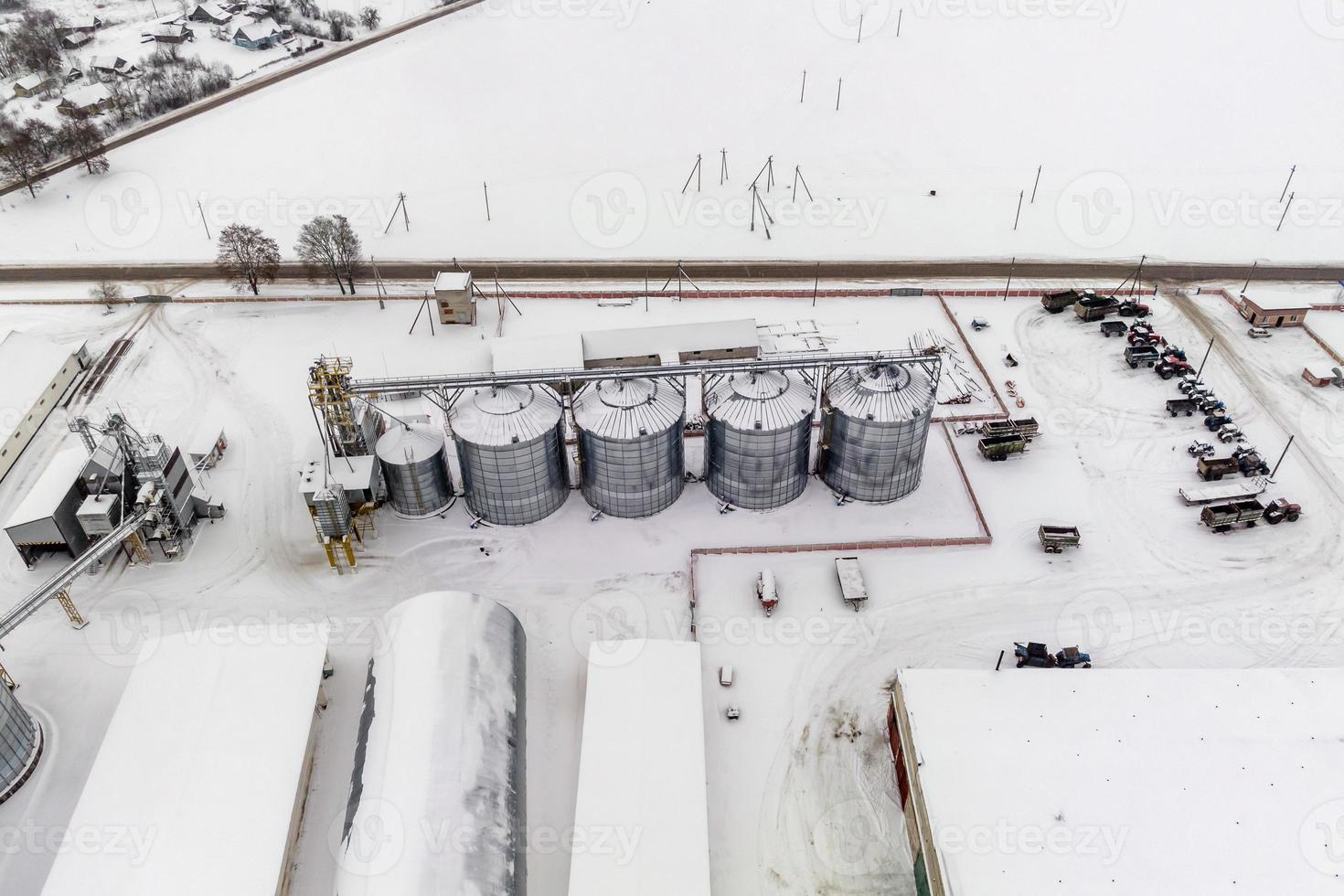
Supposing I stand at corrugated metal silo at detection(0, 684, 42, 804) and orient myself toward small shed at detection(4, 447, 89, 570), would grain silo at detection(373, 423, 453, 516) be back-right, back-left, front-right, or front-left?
front-right

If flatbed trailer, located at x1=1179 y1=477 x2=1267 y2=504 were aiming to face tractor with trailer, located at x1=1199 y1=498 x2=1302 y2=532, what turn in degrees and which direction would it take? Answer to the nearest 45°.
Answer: approximately 45° to its right

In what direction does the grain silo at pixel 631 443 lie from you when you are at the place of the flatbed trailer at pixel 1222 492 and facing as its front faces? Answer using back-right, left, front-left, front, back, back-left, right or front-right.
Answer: back-right

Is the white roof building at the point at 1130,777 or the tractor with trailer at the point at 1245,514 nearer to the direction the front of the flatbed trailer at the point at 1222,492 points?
the tractor with trailer

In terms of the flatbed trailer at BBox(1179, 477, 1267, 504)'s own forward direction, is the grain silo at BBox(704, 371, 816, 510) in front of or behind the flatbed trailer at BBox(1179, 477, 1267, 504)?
behind

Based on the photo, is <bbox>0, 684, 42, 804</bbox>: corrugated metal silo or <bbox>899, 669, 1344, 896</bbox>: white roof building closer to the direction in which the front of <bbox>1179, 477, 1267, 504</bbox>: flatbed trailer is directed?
the white roof building

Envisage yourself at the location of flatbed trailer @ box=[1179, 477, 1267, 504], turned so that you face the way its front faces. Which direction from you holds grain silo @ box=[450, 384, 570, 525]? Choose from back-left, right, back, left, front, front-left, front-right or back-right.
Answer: back-right

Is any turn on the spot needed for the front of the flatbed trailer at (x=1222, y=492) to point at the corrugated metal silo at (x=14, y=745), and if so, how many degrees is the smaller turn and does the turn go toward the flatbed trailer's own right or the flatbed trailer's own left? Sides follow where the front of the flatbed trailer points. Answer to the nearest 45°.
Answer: approximately 135° to the flatbed trailer's own right

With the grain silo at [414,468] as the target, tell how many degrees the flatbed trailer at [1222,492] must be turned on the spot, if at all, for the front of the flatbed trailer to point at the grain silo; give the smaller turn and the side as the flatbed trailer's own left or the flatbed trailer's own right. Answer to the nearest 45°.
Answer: approximately 135° to the flatbed trailer's own right

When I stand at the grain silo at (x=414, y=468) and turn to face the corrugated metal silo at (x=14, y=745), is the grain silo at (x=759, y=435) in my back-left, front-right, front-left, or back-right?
back-left

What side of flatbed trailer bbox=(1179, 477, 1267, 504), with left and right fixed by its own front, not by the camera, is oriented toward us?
right

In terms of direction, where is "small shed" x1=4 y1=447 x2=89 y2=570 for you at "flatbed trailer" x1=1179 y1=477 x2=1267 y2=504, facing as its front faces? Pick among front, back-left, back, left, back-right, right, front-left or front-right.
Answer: back-right

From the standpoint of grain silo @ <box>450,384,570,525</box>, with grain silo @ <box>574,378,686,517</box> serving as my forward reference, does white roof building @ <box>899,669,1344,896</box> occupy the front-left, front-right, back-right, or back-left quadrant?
front-right

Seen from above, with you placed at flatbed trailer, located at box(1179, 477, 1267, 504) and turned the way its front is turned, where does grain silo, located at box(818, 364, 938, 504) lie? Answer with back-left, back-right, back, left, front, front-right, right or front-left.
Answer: back-right
